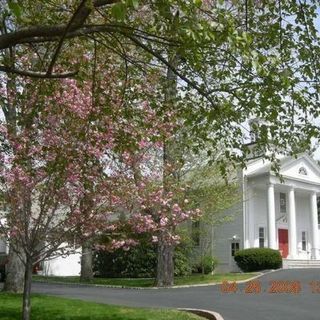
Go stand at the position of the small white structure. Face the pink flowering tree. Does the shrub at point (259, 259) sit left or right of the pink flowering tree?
left

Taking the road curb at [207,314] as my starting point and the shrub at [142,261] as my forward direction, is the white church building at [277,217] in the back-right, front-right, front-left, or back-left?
front-right

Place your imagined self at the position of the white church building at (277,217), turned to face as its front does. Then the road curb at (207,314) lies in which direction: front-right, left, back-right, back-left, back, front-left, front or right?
front-right

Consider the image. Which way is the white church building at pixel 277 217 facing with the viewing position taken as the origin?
facing the viewer and to the right of the viewer

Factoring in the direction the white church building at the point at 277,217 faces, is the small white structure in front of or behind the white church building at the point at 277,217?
behind

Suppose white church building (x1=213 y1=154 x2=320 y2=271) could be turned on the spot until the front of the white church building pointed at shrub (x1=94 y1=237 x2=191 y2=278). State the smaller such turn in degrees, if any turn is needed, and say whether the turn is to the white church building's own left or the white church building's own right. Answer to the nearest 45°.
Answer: approximately 90° to the white church building's own right

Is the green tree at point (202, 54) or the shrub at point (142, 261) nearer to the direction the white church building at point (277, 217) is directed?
the green tree

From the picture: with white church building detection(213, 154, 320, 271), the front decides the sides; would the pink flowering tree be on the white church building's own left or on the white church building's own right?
on the white church building's own right

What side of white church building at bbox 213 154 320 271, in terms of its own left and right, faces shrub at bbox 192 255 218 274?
right
